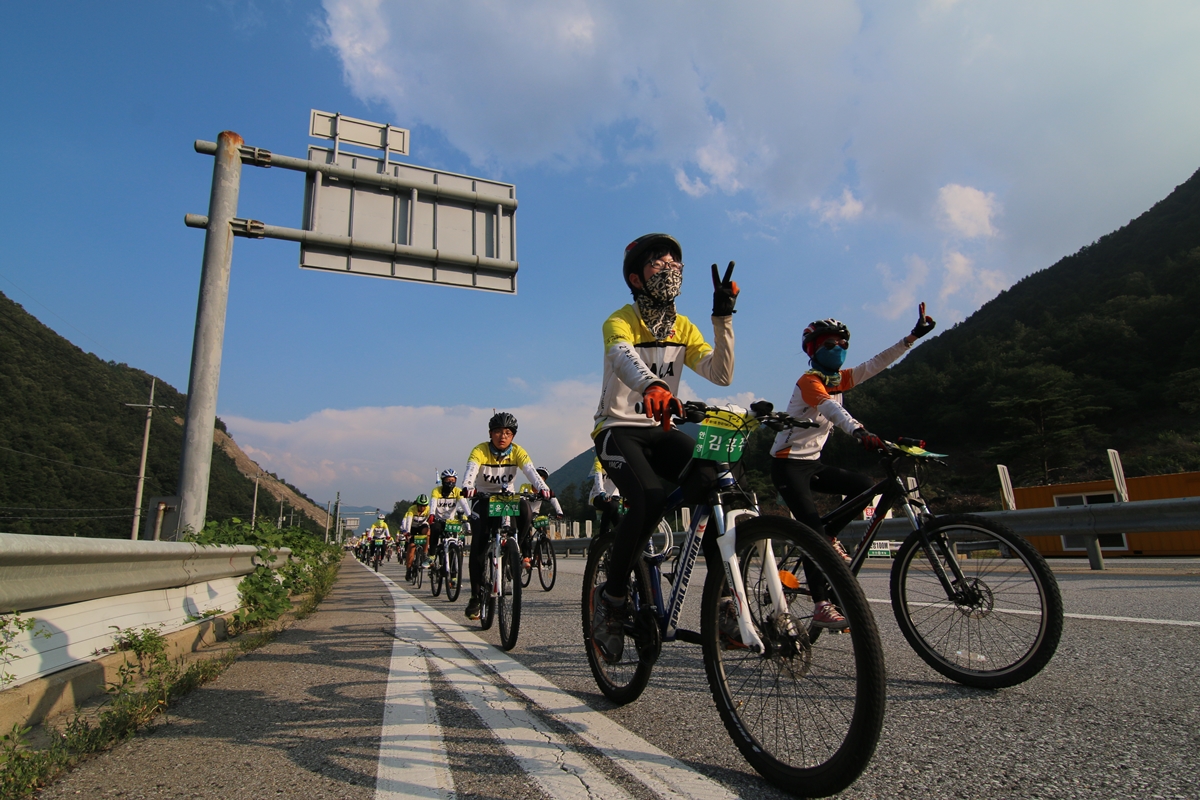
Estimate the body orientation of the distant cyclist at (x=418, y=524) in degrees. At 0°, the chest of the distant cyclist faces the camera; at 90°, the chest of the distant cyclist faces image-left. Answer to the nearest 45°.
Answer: approximately 0°

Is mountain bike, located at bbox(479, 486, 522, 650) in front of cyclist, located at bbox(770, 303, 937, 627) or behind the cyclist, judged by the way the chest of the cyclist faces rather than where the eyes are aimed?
behind

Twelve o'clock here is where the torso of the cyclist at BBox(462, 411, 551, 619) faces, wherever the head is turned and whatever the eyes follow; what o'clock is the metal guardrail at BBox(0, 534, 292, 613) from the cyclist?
The metal guardrail is roughly at 1 o'clock from the cyclist.

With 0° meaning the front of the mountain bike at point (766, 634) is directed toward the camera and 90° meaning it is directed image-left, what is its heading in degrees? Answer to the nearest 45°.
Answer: approximately 315°

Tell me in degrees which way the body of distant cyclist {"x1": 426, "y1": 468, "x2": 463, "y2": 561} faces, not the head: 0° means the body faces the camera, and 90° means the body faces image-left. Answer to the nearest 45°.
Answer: approximately 0°

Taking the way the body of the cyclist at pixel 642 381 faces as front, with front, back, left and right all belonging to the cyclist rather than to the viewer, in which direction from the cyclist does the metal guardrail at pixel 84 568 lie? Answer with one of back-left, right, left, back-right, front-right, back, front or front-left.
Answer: back-right

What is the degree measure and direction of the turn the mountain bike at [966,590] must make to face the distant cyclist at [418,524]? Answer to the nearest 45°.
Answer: approximately 180°

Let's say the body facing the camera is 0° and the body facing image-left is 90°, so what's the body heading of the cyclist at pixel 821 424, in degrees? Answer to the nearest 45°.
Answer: approximately 315°
